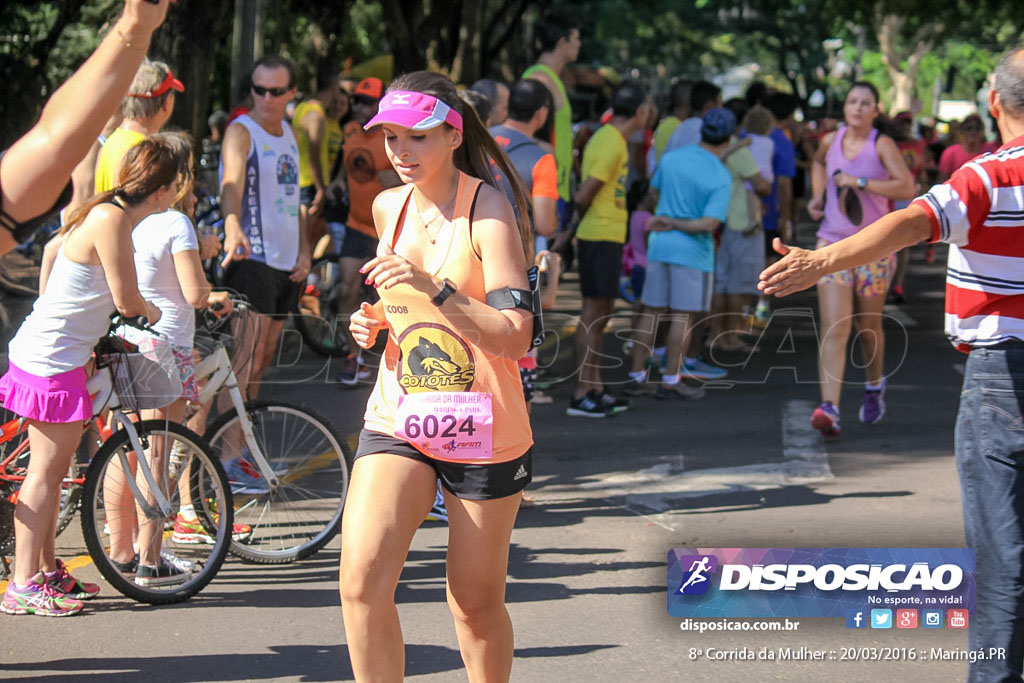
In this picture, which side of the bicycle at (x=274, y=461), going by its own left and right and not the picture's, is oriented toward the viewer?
right

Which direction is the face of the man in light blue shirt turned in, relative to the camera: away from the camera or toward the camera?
away from the camera

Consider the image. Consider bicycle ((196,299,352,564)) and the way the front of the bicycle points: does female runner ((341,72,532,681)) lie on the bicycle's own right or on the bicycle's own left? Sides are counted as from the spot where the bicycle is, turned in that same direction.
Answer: on the bicycle's own right

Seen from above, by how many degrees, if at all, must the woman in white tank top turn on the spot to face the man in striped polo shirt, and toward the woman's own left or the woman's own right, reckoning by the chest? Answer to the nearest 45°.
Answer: approximately 45° to the woman's own right

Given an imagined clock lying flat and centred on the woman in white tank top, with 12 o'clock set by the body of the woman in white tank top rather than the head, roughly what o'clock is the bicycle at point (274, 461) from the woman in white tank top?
The bicycle is roughly at 11 o'clock from the woman in white tank top.

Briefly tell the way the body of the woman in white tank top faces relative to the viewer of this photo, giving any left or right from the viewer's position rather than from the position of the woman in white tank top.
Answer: facing to the right of the viewer

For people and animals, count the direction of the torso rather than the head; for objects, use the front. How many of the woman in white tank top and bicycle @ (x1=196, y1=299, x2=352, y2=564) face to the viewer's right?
2
